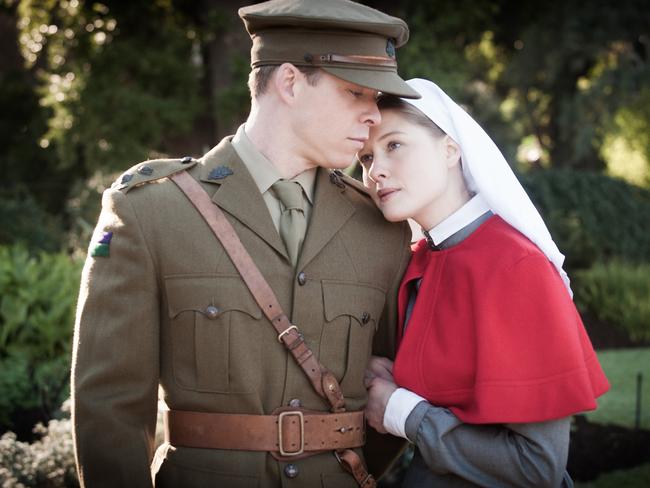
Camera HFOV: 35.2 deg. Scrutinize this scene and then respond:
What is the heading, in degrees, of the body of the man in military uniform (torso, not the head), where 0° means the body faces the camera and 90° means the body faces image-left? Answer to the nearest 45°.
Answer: approximately 315°

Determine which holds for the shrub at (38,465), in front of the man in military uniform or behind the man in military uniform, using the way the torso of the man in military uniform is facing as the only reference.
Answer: behind

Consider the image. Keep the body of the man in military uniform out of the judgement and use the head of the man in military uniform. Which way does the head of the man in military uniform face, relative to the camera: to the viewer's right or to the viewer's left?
to the viewer's right

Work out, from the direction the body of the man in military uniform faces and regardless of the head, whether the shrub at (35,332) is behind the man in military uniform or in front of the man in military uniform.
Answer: behind

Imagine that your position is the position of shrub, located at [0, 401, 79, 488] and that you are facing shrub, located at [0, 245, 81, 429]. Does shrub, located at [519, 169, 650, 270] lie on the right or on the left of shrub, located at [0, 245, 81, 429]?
right

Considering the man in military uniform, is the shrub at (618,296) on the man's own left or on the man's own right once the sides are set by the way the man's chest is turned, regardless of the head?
on the man's own left

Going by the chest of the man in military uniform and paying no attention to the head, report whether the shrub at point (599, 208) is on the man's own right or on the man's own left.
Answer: on the man's own left
